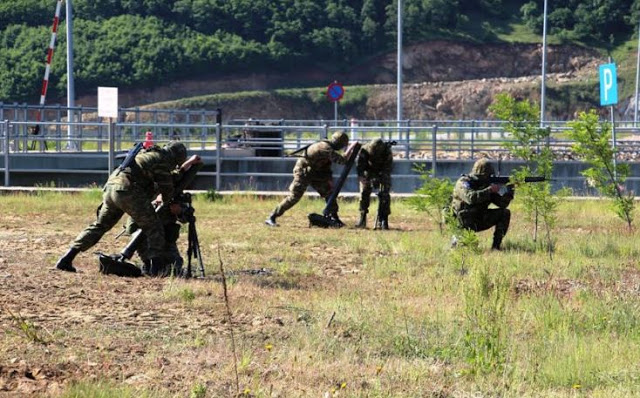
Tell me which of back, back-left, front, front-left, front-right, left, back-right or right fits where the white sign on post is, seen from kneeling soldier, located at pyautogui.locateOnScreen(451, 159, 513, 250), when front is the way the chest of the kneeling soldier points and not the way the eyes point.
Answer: back-left

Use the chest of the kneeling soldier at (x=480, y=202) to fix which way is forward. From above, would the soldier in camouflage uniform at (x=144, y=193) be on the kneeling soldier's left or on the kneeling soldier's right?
on the kneeling soldier's right

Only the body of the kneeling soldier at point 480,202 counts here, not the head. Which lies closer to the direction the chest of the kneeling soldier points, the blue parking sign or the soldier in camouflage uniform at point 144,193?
the blue parking sign

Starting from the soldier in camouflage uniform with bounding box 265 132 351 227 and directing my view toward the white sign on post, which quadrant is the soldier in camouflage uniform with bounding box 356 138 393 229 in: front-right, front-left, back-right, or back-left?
back-right

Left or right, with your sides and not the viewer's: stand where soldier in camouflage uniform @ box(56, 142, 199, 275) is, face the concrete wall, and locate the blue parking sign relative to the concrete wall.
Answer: right

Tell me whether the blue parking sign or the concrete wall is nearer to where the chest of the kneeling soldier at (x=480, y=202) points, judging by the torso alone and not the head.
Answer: the blue parking sign

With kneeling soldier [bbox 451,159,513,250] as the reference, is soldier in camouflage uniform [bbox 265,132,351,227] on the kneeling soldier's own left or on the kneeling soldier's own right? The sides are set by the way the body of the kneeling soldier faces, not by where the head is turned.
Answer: on the kneeling soldier's own left

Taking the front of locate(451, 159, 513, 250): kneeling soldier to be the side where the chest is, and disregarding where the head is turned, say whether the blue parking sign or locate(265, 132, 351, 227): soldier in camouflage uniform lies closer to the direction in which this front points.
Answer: the blue parking sign

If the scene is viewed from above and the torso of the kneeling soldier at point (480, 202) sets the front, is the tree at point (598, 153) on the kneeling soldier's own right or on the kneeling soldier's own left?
on the kneeling soldier's own left

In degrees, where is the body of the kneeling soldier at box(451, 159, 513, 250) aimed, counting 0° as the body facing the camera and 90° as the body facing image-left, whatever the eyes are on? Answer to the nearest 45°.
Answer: approximately 270°
